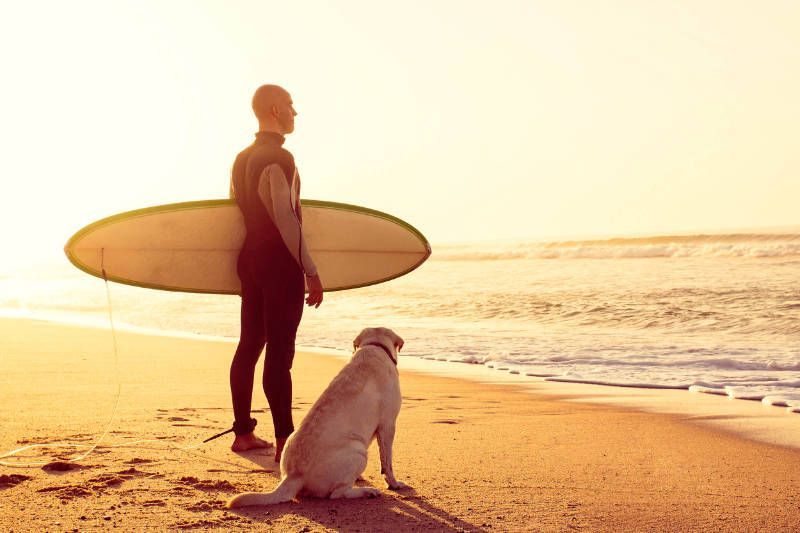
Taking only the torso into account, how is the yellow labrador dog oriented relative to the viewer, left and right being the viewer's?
facing away from the viewer and to the right of the viewer

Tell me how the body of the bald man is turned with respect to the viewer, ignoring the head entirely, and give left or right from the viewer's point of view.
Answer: facing away from the viewer and to the right of the viewer

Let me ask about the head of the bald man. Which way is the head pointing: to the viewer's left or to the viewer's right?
to the viewer's right

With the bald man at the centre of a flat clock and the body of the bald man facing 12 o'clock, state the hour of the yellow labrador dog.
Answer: The yellow labrador dog is roughly at 4 o'clock from the bald man.

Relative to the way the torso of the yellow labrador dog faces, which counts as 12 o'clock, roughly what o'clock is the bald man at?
The bald man is roughly at 10 o'clock from the yellow labrador dog.

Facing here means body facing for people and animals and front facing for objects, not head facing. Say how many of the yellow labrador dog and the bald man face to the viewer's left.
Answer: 0
